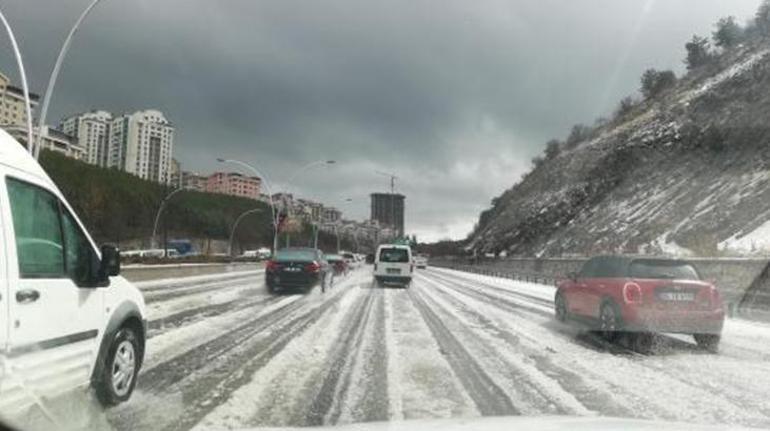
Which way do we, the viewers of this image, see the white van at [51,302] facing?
facing away from the viewer and to the right of the viewer

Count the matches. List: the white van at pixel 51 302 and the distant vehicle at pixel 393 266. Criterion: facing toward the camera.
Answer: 0

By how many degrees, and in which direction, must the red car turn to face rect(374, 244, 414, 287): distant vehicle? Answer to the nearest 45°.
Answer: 0° — it already faces it

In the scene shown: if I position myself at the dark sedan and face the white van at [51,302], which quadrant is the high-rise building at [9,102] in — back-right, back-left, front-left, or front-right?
back-right

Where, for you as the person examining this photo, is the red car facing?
facing away from the viewer and to the left of the viewer

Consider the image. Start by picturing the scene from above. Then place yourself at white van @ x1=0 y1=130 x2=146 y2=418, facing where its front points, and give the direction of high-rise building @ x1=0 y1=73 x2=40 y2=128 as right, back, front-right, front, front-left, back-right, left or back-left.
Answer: front-left

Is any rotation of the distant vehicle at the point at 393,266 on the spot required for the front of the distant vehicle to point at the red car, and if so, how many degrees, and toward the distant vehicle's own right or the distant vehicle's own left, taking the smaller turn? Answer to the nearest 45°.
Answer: approximately 180°

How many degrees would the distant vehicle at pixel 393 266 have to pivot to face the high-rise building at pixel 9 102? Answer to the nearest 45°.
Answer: approximately 90° to its left

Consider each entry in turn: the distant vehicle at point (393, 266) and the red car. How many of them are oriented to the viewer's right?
0

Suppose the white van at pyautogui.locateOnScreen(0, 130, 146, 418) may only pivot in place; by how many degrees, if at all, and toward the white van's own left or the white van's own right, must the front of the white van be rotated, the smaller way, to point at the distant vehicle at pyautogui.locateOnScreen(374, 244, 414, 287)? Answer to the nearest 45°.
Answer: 0° — it already faces it

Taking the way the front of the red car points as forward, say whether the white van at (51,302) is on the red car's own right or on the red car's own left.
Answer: on the red car's own left

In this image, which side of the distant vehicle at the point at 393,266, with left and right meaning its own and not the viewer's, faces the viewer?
back
